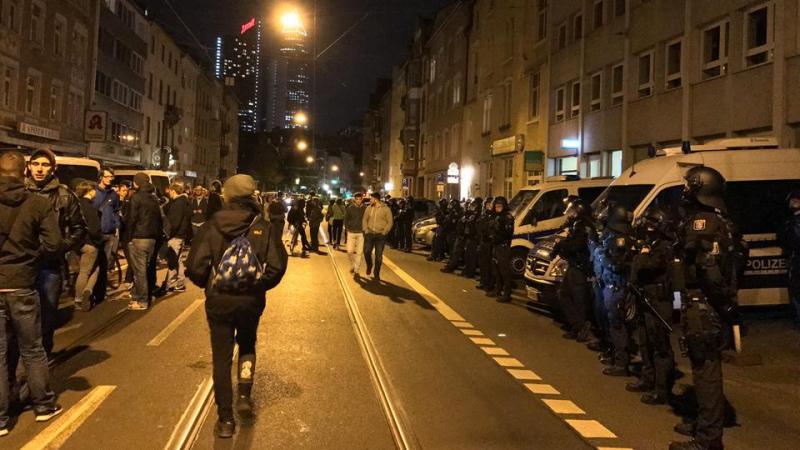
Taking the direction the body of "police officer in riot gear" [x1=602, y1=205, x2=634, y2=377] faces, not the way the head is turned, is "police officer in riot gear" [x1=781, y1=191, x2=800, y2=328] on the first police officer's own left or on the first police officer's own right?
on the first police officer's own right

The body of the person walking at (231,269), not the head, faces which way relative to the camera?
away from the camera

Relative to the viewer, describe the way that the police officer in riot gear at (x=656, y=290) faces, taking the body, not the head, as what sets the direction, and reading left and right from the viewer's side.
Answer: facing to the left of the viewer

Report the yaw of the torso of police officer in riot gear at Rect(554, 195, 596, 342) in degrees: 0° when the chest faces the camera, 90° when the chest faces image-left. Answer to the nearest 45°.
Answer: approximately 90°

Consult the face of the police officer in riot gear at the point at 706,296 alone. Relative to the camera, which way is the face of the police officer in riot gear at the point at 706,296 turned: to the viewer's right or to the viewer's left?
to the viewer's left

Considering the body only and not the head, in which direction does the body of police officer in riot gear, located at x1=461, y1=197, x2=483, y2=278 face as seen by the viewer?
to the viewer's left

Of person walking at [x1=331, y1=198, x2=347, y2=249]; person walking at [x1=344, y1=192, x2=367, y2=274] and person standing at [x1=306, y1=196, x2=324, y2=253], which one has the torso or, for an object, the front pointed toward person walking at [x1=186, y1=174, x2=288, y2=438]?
person walking at [x1=344, y1=192, x2=367, y2=274]

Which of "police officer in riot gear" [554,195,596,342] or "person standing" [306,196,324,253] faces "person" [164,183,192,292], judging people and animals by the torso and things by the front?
the police officer in riot gear

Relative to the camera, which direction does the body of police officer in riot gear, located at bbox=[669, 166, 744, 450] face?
to the viewer's left

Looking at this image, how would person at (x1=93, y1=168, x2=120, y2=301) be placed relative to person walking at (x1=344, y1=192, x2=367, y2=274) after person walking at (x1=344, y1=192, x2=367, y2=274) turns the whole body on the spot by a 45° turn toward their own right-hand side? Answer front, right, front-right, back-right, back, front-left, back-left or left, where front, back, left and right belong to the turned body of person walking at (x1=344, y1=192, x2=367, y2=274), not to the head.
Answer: front

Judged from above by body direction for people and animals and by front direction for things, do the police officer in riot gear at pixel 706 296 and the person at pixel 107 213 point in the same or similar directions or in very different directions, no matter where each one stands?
very different directions
